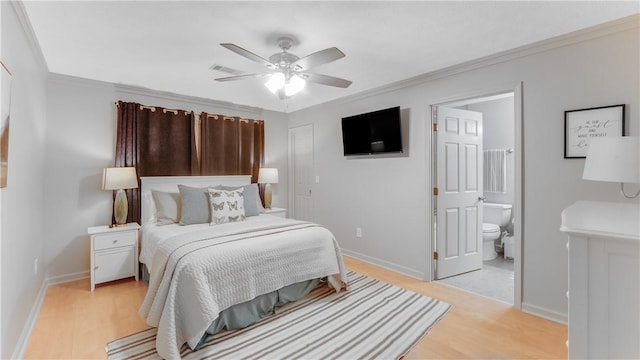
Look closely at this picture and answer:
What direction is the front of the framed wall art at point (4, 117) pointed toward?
to the viewer's right

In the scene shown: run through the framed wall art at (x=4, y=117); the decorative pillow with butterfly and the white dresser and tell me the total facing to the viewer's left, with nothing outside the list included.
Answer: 1

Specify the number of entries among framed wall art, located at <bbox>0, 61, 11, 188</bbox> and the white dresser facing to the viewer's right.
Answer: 1

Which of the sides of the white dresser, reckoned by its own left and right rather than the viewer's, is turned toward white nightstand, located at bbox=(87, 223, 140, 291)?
front

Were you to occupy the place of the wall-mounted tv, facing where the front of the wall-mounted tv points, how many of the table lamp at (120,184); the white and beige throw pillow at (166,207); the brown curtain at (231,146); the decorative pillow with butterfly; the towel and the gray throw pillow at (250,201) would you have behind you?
1

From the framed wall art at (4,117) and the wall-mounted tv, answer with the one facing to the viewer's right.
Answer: the framed wall art

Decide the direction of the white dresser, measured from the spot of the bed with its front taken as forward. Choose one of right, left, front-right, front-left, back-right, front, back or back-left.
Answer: front

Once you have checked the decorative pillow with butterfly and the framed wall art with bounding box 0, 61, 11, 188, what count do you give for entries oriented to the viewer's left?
0

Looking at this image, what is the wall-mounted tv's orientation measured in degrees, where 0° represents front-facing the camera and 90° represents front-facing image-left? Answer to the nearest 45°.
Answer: approximately 45°

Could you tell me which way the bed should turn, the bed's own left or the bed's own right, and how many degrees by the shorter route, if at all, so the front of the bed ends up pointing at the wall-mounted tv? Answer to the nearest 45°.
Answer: approximately 90° to the bed's own left

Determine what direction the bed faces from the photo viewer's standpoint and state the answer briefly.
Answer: facing the viewer and to the right of the viewer

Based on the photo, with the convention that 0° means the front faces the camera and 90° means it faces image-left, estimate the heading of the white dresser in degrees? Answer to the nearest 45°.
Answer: approximately 90°

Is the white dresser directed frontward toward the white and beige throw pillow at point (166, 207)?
yes

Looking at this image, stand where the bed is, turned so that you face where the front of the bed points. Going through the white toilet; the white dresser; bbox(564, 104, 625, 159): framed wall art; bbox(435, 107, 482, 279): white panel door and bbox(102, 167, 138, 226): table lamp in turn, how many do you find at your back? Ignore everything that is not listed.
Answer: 1

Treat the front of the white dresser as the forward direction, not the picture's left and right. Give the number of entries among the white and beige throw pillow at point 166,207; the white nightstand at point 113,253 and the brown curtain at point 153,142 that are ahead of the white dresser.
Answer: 3

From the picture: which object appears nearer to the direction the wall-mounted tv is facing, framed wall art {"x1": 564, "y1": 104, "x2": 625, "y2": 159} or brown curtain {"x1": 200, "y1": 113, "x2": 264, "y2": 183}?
the brown curtain
